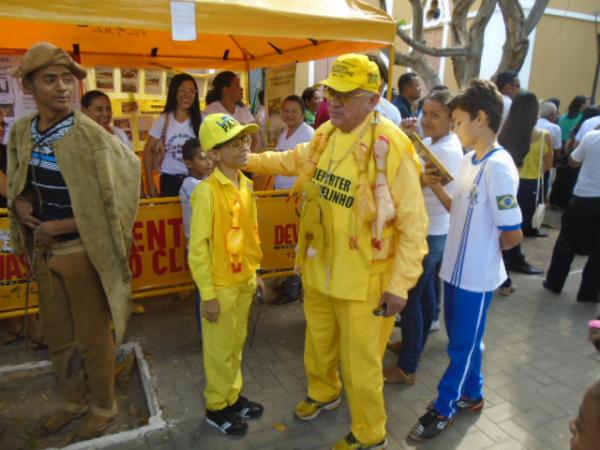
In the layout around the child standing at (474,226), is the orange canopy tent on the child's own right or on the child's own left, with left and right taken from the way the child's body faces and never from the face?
on the child's own right

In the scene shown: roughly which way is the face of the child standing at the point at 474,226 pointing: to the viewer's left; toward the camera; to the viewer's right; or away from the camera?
to the viewer's left

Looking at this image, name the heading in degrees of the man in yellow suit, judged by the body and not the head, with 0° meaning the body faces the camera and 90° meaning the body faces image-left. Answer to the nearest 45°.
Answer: approximately 45°

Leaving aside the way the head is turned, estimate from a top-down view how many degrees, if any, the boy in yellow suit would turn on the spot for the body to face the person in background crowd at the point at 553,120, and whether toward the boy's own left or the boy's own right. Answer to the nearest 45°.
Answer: approximately 90° to the boy's own left

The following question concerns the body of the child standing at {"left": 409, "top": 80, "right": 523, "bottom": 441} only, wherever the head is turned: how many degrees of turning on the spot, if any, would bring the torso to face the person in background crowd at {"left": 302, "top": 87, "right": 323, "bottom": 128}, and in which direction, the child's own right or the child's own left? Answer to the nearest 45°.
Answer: approximately 90° to the child's own right

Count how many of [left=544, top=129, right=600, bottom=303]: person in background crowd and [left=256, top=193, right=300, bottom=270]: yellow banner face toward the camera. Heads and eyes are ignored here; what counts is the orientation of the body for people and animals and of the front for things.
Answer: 1

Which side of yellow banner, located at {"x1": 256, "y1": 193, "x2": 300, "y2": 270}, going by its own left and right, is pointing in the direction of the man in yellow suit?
front

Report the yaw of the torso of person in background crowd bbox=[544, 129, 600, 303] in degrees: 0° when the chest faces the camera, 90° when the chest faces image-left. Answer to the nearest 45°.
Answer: approximately 180°

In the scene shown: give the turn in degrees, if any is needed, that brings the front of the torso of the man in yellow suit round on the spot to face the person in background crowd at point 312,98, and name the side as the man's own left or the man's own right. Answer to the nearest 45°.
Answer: approximately 135° to the man's own right

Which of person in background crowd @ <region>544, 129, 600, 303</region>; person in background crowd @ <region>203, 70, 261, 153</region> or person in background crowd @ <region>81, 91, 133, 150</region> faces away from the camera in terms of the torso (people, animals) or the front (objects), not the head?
person in background crowd @ <region>544, 129, 600, 303</region>

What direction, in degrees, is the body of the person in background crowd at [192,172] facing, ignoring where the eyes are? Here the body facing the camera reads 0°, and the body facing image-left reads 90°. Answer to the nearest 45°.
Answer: approximately 315°
